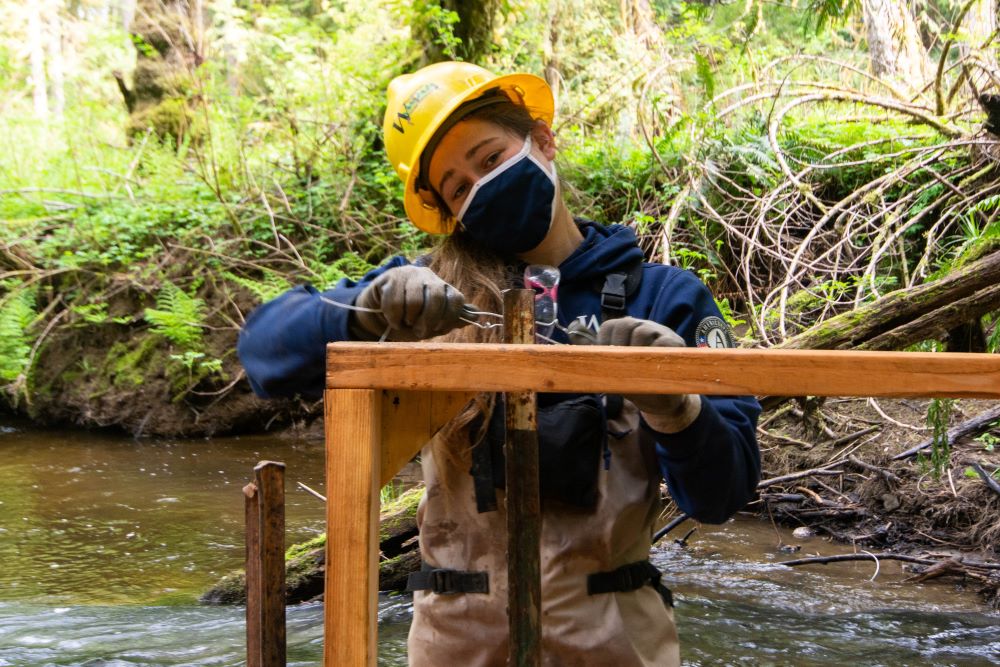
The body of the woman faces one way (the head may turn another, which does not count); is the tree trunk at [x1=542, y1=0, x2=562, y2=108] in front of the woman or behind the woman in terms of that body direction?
behind

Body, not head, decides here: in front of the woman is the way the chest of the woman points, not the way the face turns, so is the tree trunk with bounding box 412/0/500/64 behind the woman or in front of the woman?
behind

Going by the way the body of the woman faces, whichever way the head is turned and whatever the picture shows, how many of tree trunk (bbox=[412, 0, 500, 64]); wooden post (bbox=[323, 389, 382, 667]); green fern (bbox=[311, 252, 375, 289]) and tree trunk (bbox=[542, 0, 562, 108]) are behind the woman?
3

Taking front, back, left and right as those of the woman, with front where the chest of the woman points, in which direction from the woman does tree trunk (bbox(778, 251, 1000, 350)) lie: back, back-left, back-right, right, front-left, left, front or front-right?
back-left

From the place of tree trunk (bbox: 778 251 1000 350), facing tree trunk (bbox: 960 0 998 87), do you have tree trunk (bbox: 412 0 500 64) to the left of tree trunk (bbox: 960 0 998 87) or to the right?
left

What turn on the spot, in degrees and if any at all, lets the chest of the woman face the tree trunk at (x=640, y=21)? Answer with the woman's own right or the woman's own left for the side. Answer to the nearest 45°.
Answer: approximately 180°

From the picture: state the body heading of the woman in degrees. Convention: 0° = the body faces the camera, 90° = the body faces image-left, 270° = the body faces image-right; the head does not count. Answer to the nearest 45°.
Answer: approximately 0°

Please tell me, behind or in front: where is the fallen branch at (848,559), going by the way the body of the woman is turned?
behind

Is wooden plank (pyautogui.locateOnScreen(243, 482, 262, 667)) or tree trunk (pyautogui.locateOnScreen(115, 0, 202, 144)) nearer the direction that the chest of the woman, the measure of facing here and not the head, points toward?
the wooden plank
